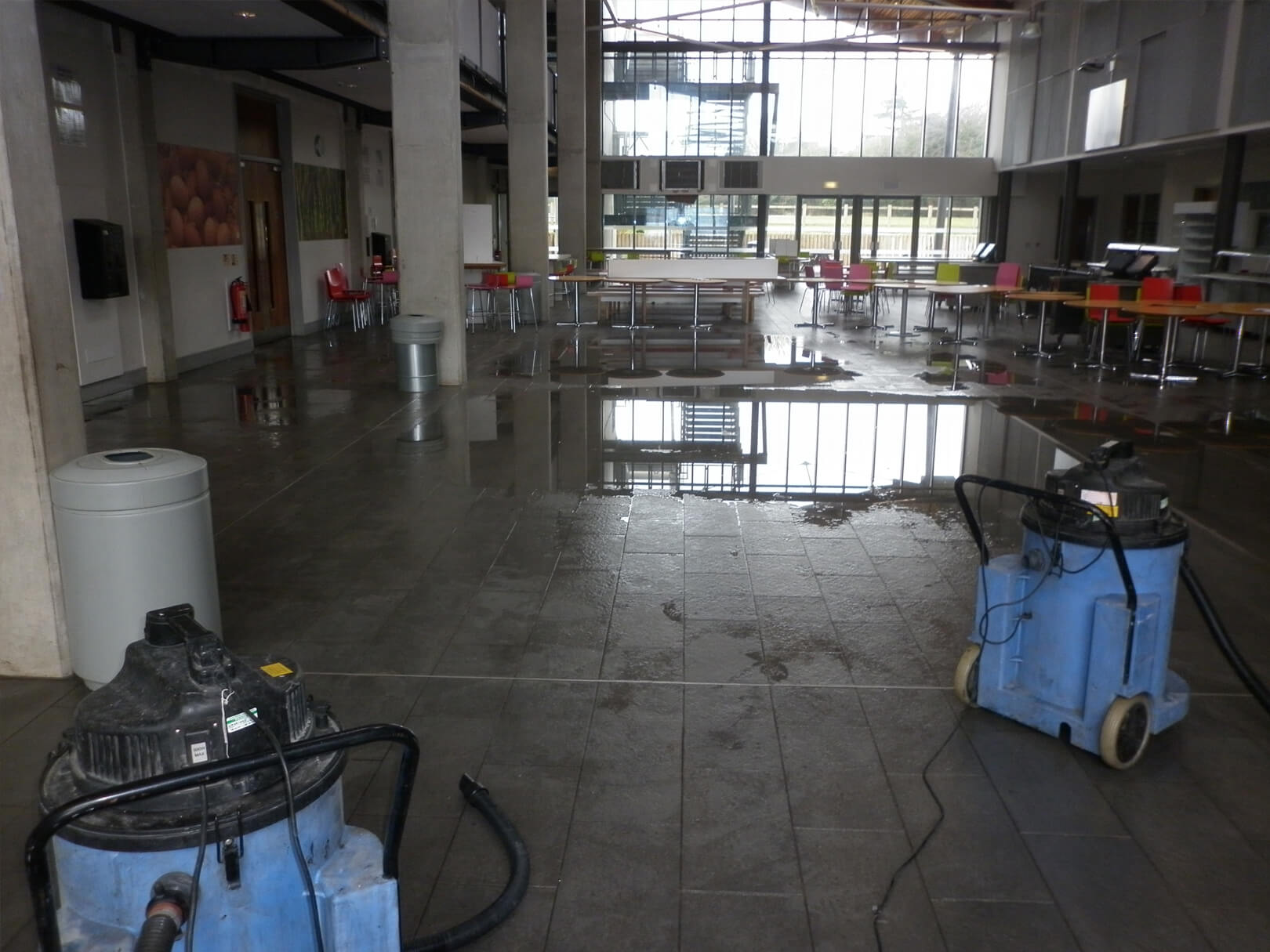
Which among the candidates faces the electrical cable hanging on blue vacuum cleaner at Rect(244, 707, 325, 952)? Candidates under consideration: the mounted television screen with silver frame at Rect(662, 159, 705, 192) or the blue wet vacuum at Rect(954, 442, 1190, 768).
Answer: the mounted television screen with silver frame

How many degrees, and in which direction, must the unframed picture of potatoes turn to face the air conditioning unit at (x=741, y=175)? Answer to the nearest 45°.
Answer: approximately 90° to its left

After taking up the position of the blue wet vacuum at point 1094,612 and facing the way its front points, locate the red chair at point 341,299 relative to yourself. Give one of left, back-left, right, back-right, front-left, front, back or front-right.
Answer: left

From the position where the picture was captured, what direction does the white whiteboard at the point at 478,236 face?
facing the viewer

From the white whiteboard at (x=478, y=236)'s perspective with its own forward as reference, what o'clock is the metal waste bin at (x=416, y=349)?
The metal waste bin is roughly at 12 o'clock from the white whiteboard.

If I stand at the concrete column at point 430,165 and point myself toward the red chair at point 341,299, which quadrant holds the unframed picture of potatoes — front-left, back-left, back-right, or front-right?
front-left

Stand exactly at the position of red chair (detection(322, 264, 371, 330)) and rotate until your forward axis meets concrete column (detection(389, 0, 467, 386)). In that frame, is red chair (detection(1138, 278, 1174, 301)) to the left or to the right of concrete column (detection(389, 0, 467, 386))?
left

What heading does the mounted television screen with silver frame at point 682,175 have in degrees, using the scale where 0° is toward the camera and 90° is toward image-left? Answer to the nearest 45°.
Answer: approximately 0°

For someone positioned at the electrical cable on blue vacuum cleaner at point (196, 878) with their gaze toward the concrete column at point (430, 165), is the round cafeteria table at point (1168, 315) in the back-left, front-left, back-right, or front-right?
front-right

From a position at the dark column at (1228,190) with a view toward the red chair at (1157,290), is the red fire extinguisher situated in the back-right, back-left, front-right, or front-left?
front-right

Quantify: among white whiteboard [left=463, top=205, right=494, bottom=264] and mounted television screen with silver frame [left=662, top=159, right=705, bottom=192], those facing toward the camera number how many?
2

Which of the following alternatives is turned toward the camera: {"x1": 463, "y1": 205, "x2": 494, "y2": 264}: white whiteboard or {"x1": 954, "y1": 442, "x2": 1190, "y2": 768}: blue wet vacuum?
the white whiteboard

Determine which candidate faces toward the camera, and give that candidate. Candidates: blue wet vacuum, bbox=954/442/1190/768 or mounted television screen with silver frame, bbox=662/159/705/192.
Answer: the mounted television screen with silver frame

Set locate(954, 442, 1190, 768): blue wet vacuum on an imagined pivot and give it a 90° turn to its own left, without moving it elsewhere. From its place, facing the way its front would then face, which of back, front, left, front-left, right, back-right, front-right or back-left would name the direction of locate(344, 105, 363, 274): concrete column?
front
